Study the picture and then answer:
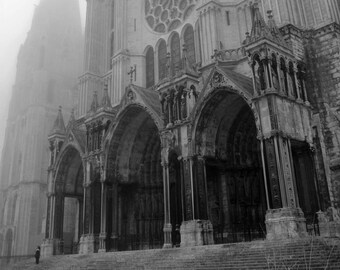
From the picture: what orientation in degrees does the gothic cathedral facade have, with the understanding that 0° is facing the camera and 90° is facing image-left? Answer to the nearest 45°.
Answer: approximately 45°
